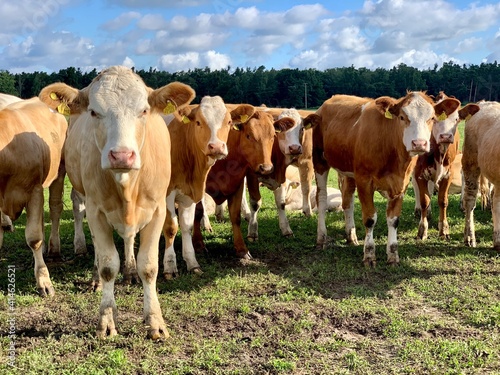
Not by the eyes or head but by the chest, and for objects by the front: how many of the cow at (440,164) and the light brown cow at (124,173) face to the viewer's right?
0

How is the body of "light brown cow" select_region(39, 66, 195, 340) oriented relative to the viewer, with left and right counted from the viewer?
facing the viewer

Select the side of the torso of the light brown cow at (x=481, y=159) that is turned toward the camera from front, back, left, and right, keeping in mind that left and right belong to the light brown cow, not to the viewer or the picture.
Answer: right

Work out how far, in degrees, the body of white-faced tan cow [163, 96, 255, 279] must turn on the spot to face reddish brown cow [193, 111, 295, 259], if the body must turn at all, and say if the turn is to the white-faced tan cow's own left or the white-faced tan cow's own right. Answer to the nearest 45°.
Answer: approximately 90° to the white-faced tan cow's own left

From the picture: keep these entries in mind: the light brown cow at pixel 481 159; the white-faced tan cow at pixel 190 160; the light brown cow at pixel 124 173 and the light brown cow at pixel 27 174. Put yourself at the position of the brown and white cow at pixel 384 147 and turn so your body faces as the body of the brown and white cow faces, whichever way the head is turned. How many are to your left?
1

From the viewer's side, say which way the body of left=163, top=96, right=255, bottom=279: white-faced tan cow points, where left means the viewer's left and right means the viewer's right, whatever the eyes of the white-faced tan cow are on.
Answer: facing the viewer and to the right of the viewer

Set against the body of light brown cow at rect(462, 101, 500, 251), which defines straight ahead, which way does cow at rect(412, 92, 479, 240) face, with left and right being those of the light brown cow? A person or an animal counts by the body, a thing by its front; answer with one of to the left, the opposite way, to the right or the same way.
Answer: to the right
